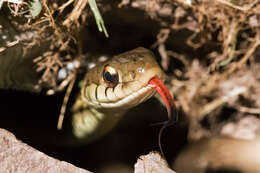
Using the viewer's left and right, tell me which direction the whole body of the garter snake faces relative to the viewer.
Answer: facing to the right of the viewer

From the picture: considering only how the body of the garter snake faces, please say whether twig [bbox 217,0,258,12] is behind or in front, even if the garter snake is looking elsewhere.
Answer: in front
